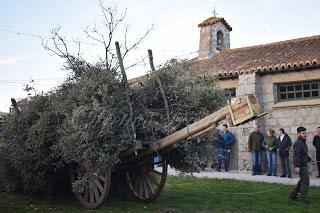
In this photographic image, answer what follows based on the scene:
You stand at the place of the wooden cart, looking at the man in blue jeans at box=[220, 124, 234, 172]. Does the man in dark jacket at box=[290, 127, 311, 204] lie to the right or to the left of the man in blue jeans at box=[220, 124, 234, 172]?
right

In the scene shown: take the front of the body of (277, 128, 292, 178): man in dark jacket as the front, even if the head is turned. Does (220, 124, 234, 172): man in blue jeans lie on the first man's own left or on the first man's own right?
on the first man's own right

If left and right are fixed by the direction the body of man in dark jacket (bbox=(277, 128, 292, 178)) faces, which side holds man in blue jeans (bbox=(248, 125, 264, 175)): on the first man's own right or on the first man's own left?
on the first man's own right

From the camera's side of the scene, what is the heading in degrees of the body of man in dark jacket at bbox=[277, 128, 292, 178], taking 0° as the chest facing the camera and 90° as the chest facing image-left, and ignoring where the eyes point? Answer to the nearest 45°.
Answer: approximately 45°
